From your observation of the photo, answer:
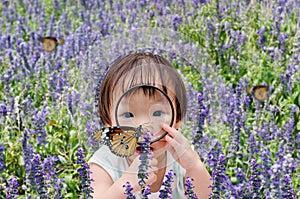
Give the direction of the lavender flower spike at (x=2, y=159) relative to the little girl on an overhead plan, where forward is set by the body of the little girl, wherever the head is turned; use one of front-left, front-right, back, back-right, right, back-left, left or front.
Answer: back-right

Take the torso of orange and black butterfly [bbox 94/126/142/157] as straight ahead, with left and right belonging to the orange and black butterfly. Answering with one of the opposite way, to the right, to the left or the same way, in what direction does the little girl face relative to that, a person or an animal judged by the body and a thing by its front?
to the right

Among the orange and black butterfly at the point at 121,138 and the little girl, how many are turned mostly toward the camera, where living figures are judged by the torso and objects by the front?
1

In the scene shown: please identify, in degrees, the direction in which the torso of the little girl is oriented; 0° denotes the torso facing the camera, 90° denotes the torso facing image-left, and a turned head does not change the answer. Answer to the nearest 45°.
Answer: approximately 0°

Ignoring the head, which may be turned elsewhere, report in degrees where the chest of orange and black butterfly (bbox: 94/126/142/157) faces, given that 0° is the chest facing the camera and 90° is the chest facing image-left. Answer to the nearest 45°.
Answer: approximately 270°

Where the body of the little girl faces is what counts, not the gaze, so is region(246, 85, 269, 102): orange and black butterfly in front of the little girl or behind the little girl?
behind
